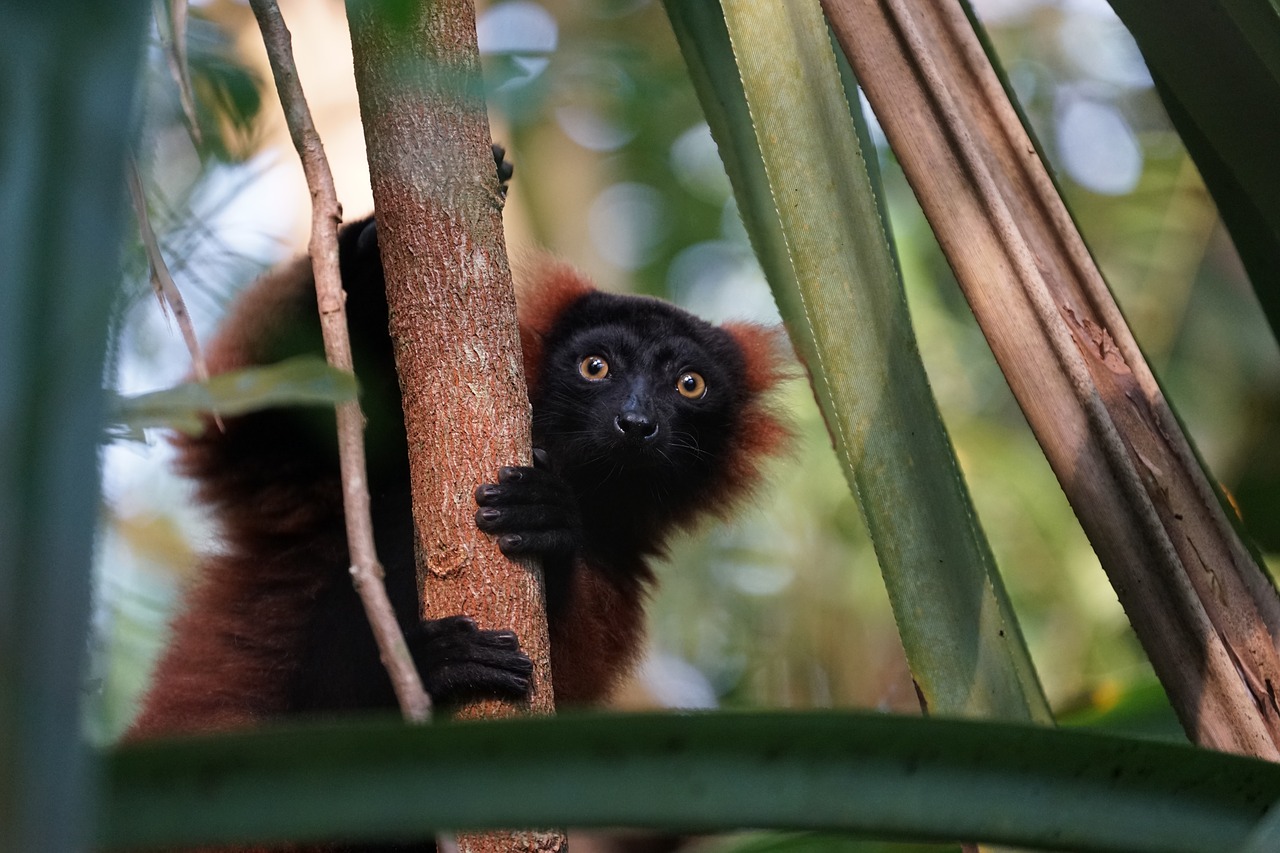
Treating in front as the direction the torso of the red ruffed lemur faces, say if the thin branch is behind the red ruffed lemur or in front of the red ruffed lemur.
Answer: in front

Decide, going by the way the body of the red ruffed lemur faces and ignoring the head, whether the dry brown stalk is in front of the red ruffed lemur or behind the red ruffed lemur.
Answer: in front

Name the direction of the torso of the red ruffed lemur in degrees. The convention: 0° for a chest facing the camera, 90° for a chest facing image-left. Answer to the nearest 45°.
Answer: approximately 0°
